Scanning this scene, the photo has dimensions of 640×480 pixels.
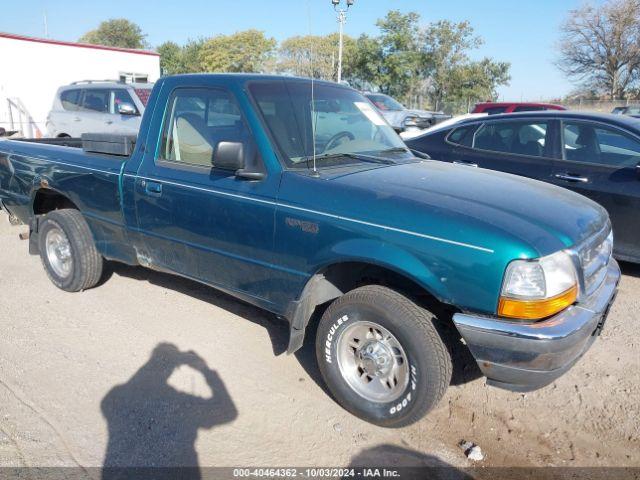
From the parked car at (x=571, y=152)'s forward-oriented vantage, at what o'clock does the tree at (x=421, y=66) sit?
The tree is roughly at 7 o'clock from the parked car.

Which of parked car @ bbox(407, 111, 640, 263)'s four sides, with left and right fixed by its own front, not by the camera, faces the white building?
back

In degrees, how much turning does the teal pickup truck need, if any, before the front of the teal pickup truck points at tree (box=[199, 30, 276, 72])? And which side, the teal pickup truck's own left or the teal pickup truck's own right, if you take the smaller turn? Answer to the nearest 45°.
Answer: approximately 135° to the teal pickup truck's own left

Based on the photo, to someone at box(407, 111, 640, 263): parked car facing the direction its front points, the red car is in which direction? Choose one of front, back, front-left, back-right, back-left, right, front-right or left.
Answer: back-left

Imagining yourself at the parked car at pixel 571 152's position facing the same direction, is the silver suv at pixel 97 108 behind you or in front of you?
behind

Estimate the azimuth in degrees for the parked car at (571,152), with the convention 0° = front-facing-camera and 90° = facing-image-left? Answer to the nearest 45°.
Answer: approximately 315°

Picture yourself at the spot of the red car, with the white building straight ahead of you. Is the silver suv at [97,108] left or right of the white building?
left

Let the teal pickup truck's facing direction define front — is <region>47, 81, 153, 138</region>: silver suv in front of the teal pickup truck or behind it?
behind

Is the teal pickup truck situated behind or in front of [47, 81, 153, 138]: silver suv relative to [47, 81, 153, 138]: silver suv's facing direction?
in front

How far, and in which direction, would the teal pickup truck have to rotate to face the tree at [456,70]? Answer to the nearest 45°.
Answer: approximately 135° to its left
